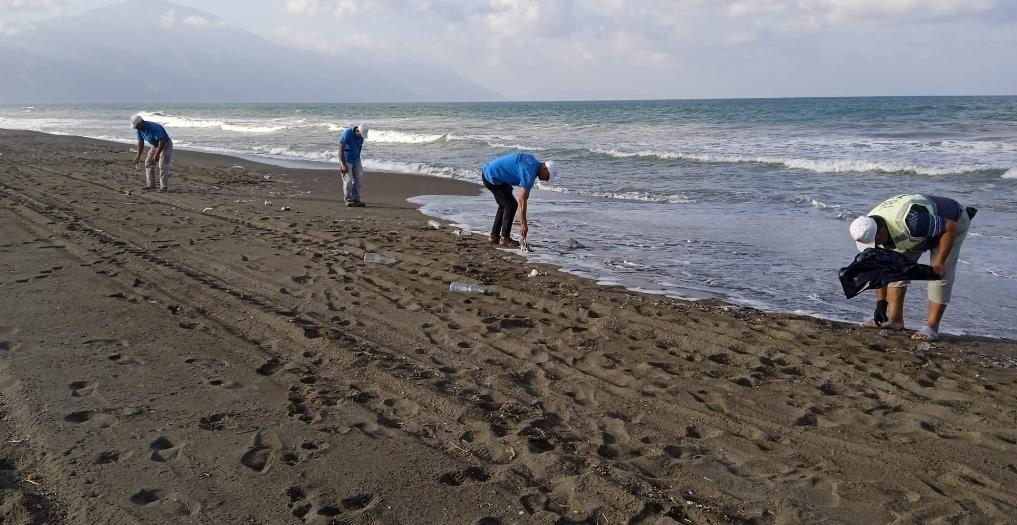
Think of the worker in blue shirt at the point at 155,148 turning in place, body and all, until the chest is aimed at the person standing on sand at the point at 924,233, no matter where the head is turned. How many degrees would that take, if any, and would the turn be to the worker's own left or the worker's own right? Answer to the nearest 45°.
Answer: approximately 90° to the worker's own left

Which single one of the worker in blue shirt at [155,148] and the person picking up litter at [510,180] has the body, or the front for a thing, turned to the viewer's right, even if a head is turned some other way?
the person picking up litter

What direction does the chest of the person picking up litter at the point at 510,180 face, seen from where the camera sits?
to the viewer's right

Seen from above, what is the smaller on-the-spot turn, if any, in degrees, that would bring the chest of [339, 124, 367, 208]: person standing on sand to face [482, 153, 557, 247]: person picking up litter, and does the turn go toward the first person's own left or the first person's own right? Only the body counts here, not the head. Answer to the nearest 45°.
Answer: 0° — they already face them

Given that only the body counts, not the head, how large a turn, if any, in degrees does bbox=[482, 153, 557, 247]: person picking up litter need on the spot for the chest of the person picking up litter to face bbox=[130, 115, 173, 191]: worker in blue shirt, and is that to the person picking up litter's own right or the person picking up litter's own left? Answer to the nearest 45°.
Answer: approximately 135° to the person picking up litter's own left

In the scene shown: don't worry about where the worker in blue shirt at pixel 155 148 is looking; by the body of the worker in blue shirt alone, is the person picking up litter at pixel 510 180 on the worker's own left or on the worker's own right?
on the worker's own left

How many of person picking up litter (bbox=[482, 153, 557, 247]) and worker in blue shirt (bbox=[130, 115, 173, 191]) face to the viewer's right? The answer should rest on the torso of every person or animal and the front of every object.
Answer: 1

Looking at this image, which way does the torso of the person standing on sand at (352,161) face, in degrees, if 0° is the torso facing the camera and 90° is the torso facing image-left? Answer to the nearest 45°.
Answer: approximately 315°

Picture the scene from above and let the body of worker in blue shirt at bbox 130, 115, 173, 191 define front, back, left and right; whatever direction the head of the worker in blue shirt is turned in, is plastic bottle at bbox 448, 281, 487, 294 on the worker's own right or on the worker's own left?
on the worker's own left

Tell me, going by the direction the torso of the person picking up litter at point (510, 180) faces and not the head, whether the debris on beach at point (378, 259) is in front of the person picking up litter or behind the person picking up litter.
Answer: behind

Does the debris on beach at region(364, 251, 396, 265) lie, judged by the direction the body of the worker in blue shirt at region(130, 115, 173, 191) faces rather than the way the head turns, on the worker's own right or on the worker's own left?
on the worker's own left

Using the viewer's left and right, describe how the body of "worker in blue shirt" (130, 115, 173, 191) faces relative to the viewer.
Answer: facing the viewer and to the left of the viewer

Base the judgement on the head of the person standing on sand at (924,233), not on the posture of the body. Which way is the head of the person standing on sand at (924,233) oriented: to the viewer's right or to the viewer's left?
to the viewer's left
